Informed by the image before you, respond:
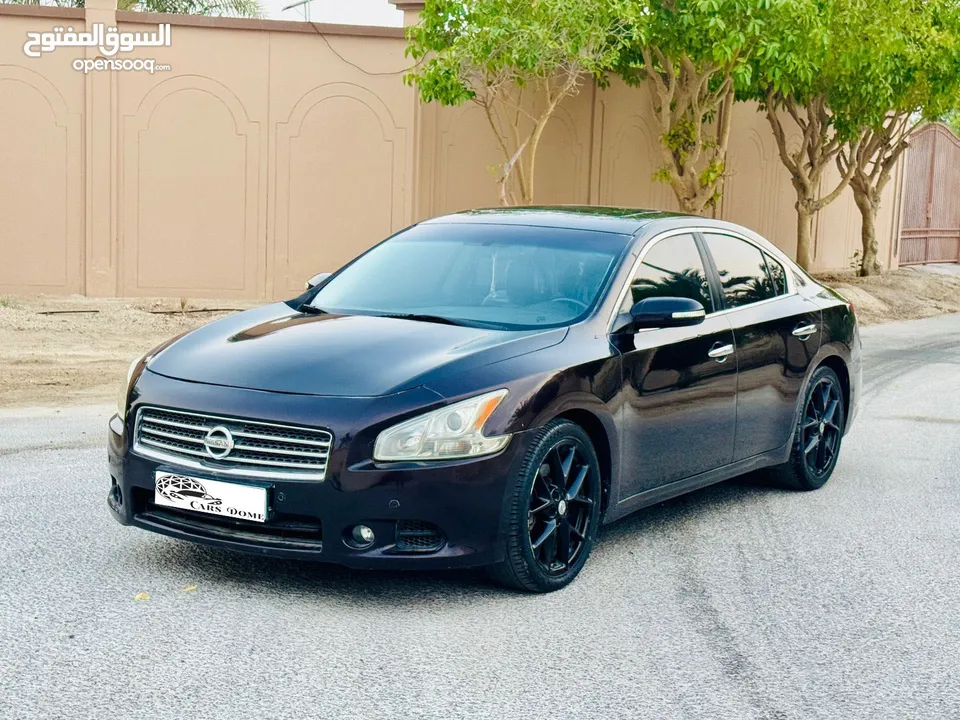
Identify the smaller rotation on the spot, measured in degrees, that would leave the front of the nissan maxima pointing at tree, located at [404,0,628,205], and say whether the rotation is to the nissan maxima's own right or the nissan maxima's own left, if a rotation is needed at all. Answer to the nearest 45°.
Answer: approximately 135° to the nissan maxima's own right

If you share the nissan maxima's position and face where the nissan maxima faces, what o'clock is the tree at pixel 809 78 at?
The tree is roughly at 5 o'clock from the nissan maxima.

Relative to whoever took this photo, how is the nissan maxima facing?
facing the viewer and to the left of the viewer

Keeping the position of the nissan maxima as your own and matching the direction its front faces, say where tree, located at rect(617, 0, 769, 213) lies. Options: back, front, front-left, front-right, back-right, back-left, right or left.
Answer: back-right

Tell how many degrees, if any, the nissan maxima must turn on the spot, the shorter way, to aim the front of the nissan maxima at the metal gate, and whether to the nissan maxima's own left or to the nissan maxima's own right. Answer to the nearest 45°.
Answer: approximately 135° to the nissan maxima's own right

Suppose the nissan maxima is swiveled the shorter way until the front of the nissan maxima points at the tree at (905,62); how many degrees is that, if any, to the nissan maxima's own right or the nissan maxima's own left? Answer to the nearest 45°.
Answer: approximately 135° to the nissan maxima's own right
